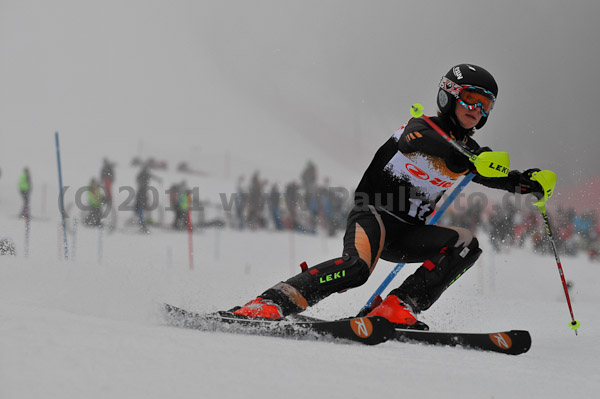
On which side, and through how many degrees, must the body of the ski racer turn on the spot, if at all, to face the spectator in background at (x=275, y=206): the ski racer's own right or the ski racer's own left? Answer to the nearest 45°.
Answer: approximately 135° to the ski racer's own left

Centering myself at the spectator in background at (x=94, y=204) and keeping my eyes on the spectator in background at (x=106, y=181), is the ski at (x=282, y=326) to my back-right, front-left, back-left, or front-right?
back-right

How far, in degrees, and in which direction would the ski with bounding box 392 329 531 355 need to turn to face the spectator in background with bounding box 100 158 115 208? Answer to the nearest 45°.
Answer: approximately 135° to its left

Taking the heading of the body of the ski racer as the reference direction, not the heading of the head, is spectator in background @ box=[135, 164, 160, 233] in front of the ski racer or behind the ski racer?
behind

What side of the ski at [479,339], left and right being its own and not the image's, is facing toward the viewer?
right
